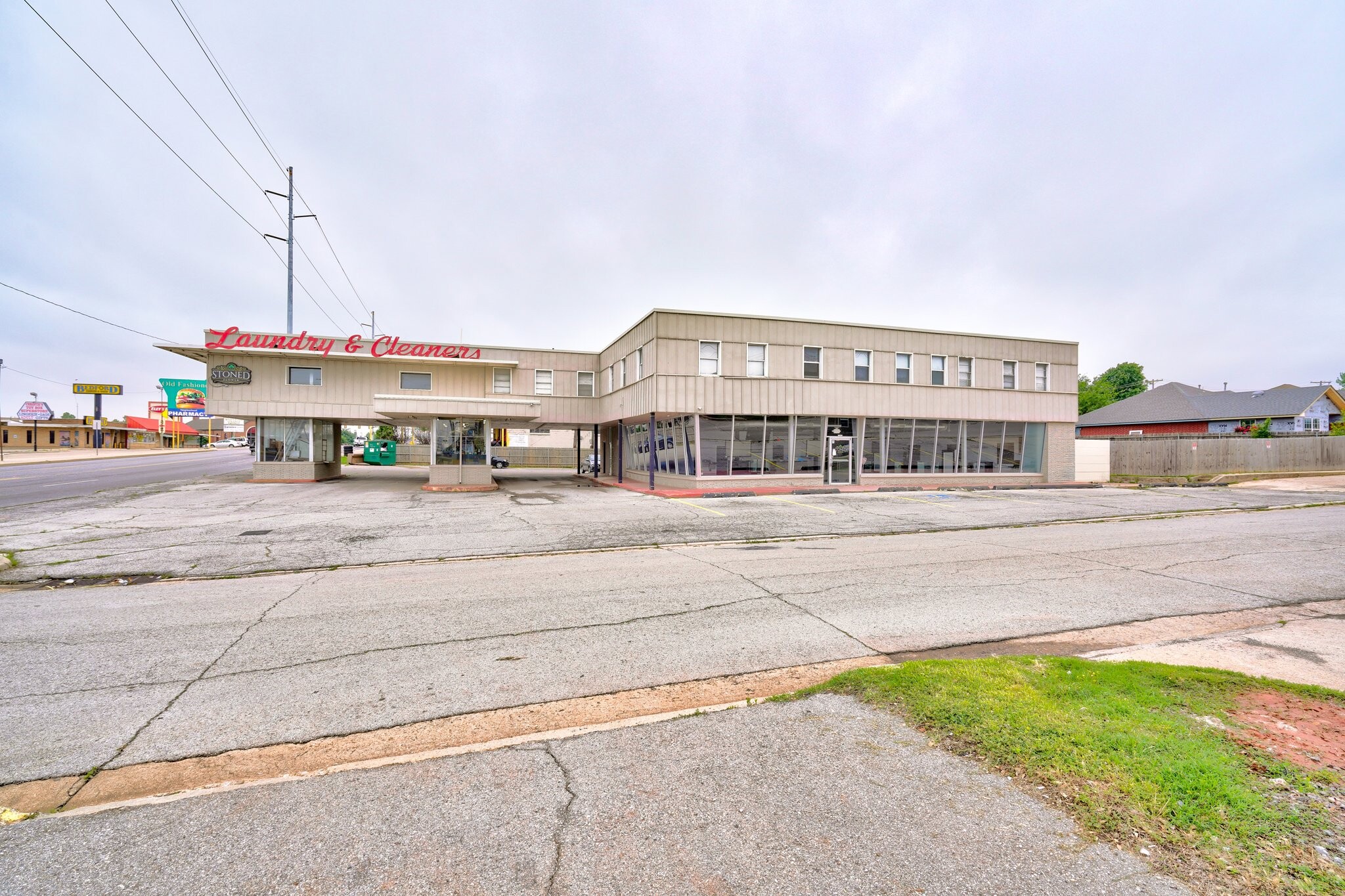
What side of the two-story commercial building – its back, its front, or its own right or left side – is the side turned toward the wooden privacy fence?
left

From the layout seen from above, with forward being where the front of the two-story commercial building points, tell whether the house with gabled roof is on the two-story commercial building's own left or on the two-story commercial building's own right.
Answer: on the two-story commercial building's own left

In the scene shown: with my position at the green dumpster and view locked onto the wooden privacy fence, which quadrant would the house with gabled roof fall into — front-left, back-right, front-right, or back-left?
front-left

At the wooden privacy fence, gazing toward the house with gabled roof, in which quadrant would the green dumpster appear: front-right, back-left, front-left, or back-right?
back-left

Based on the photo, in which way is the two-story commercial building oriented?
toward the camera

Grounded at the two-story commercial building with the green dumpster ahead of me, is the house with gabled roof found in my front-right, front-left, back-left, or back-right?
back-right

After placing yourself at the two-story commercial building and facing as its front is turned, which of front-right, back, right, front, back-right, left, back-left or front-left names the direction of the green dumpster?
back-right

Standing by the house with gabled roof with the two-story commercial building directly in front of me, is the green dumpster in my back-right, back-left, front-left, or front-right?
front-right
